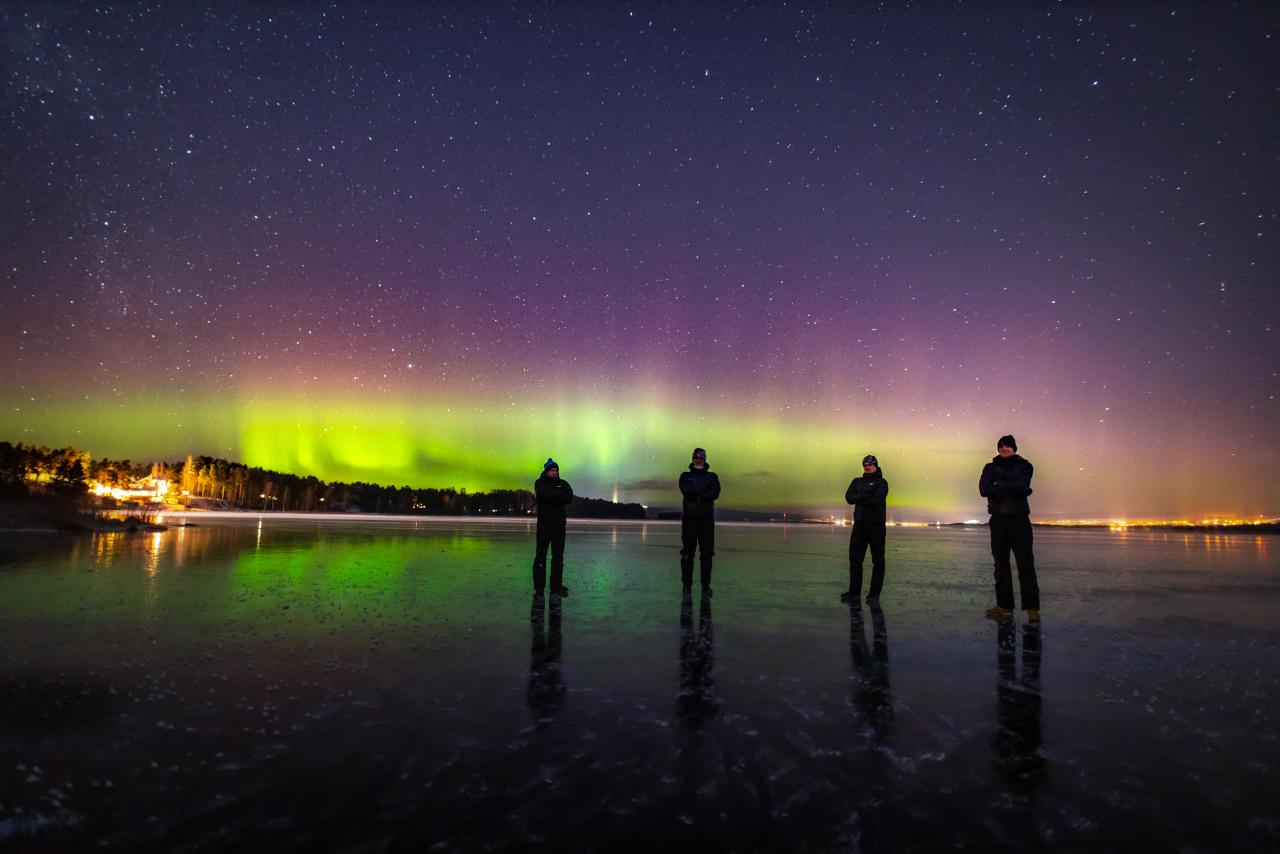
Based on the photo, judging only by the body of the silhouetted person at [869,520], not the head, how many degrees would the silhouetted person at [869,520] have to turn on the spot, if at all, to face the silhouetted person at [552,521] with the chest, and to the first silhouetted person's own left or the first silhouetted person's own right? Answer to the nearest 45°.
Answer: approximately 45° to the first silhouetted person's own right

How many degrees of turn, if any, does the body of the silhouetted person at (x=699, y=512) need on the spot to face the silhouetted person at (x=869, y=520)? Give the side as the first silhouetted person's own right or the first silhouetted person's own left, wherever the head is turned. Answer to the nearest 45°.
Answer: approximately 90° to the first silhouetted person's own left

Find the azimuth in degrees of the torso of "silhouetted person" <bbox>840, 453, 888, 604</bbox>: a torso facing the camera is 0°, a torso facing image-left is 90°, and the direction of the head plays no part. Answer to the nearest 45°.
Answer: approximately 45°

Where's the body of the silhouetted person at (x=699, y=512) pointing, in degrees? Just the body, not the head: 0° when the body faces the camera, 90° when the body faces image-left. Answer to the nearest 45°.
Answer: approximately 0°

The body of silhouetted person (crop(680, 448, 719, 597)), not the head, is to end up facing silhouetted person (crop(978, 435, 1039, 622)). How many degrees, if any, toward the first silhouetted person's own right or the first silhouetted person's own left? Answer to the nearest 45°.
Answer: approximately 45° to the first silhouetted person's own left

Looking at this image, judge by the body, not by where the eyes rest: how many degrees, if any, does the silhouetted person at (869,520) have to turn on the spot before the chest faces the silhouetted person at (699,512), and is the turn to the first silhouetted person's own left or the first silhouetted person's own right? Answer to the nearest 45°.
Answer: approximately 45° to the first silhouetted person's own right
